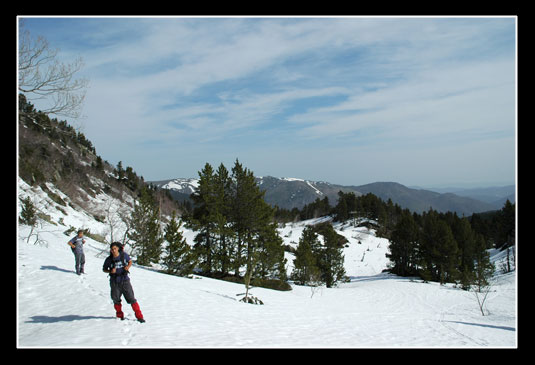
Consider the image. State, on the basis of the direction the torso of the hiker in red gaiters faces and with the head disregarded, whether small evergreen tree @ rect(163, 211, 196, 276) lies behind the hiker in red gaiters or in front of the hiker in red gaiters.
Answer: behind

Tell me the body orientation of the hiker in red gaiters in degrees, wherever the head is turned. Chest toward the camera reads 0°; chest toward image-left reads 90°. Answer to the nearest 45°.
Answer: approximately 0°

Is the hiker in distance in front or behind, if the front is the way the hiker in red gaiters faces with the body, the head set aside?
behind

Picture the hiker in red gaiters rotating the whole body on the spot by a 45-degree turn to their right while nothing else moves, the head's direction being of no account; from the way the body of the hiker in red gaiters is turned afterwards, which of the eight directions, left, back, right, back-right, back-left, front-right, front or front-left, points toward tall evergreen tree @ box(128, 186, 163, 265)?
back-right

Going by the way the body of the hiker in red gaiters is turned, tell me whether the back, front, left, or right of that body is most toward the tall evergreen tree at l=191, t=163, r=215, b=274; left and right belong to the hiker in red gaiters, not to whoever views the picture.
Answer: back

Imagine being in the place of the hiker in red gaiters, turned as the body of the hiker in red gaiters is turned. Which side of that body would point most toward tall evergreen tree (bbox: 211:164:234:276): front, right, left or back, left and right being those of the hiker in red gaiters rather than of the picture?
back
